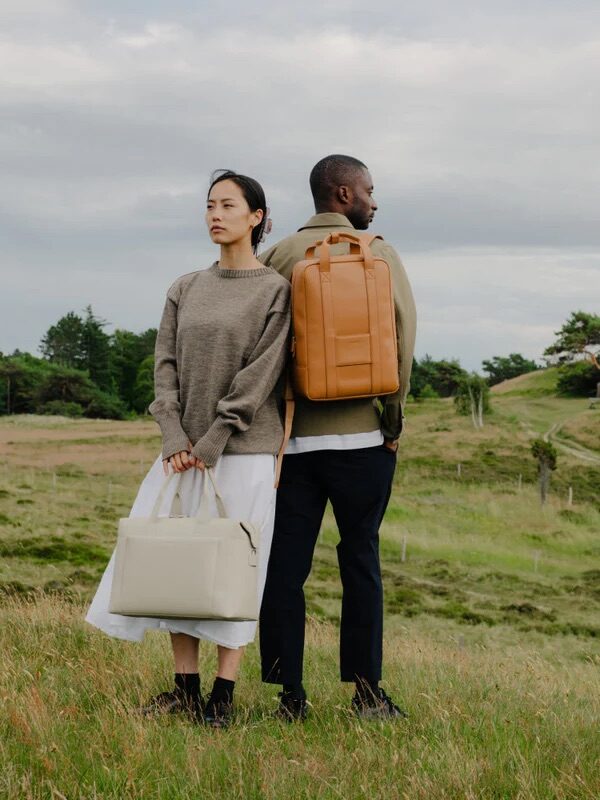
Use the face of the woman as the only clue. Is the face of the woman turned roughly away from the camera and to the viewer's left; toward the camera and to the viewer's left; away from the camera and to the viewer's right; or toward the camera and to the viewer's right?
toward the camera and to the viewer's left

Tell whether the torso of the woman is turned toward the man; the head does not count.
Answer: no

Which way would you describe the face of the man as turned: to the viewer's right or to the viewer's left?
to the viewer's right

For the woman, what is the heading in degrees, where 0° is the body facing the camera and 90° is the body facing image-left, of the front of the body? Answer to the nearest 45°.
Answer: approximately 45°
